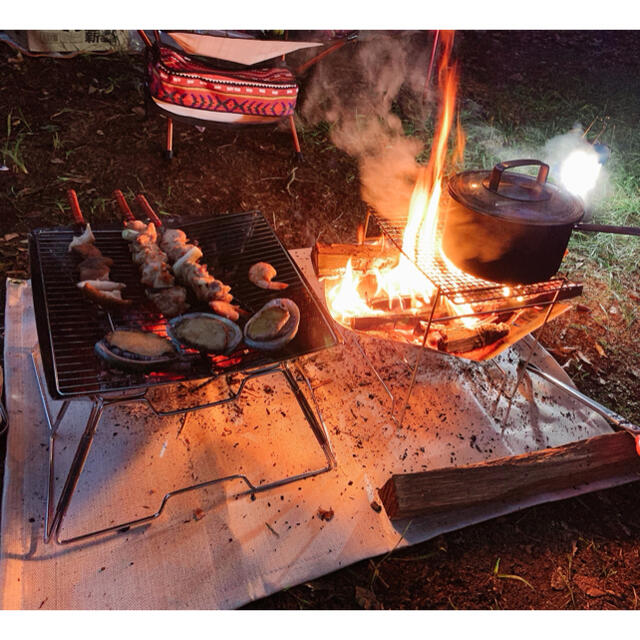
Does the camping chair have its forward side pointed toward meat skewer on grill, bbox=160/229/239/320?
yes

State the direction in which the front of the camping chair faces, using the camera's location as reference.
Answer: facing the viewer

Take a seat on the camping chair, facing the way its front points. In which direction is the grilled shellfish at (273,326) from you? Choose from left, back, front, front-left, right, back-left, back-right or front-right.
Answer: front

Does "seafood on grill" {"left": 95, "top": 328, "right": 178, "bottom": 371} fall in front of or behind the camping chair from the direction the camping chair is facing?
in front

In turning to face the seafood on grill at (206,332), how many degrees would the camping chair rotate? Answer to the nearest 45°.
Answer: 0° — it already faces it

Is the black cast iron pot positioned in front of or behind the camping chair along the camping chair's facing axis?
in front

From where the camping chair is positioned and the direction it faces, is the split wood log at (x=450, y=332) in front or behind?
in front

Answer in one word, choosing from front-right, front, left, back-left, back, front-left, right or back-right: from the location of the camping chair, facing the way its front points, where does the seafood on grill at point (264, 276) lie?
front

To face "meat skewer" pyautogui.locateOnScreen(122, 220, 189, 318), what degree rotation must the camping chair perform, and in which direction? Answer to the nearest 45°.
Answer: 0° — it already faces it
